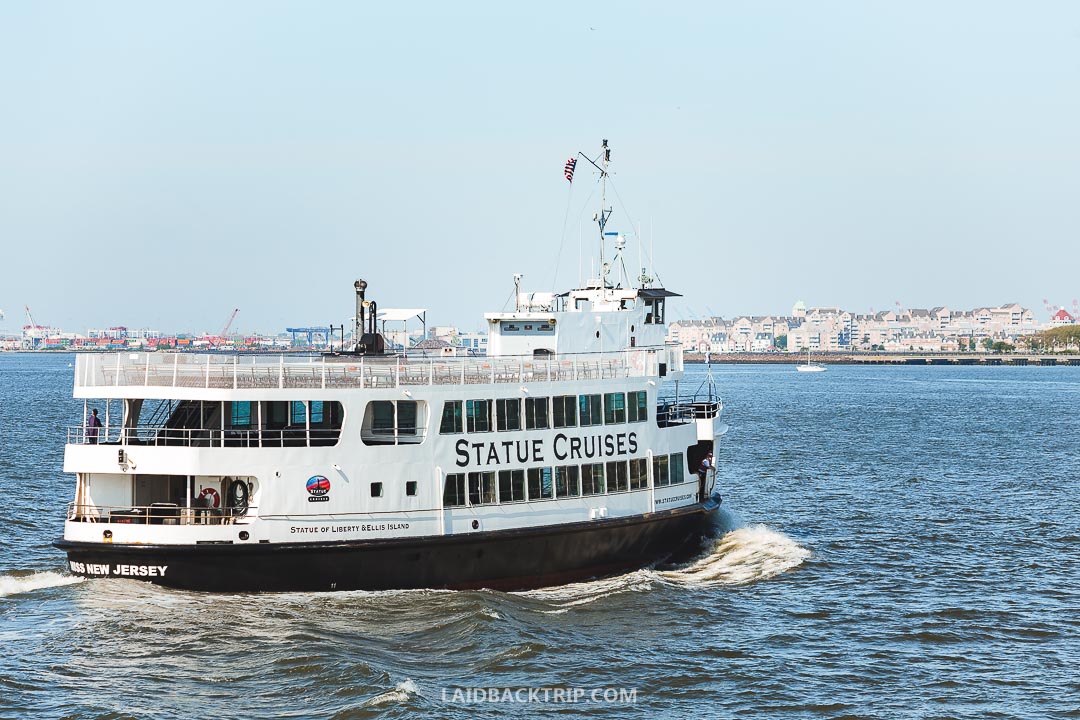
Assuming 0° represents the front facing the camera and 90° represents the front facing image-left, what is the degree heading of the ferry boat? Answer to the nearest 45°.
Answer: approximately 225°
